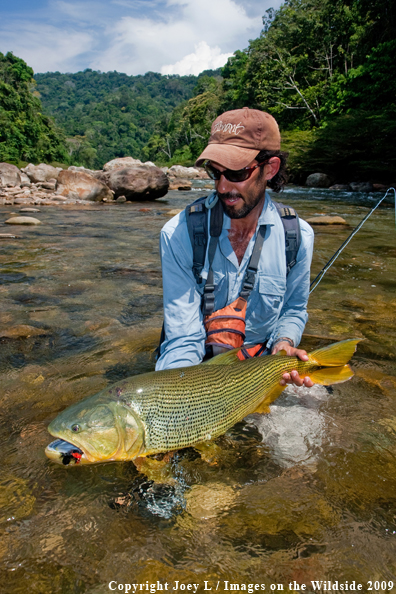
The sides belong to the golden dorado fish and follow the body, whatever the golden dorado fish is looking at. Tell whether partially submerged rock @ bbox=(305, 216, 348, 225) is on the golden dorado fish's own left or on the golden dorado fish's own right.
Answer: on the golden dorado fish's own right

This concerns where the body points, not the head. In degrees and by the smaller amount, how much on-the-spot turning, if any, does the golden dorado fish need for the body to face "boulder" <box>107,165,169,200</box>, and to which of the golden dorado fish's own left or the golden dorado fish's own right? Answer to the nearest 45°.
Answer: approximately 90° to the golden dorado fish's own right

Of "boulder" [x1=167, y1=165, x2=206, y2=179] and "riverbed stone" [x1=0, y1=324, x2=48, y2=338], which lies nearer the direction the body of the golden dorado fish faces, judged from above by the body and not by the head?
the riverbed stone

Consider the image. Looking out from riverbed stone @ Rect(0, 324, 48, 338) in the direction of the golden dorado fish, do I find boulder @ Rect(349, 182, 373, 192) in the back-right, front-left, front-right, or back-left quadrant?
back-left

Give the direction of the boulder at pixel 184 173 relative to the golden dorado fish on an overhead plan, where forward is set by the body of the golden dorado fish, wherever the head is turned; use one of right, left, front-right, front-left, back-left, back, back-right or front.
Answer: right

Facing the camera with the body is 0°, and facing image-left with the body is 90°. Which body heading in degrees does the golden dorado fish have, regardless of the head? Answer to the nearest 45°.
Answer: approximately 90°

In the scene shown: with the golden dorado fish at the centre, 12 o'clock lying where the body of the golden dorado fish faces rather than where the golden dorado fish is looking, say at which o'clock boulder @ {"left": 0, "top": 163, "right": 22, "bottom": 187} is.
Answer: The boulder is roughly at 2 o'clock from the golden dorado fish.

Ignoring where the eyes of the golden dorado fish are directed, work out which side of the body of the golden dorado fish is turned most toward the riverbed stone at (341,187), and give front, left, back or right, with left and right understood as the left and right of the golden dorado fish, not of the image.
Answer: right

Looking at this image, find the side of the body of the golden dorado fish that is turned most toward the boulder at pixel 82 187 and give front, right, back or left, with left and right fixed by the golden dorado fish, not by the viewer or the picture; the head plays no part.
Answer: right

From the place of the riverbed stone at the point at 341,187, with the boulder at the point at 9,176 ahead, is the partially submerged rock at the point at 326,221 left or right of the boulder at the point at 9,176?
left

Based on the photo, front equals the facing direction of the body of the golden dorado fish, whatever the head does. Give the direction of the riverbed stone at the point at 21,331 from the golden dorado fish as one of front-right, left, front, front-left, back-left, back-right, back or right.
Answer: front-right
